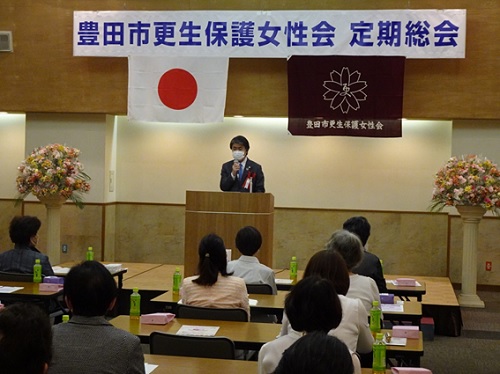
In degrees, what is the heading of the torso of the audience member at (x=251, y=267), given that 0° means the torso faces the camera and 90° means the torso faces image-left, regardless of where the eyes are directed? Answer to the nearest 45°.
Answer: approximately 180°

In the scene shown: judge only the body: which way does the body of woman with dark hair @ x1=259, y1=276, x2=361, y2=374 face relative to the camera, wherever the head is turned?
away from the camera

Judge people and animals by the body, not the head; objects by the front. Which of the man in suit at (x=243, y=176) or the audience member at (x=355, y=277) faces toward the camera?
the man in suit

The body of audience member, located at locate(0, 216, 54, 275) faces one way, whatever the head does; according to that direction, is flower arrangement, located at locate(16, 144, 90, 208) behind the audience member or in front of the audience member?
in front

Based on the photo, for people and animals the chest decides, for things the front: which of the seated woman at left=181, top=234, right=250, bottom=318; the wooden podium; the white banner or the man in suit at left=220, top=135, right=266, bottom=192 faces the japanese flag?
the seated woman

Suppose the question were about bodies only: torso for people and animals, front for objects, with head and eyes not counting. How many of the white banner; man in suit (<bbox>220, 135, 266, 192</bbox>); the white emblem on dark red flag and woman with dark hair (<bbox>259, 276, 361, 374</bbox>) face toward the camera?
3

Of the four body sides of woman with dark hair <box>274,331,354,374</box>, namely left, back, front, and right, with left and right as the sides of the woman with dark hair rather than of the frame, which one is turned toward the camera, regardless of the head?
back

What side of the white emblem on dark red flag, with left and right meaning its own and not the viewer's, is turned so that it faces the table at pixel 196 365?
front

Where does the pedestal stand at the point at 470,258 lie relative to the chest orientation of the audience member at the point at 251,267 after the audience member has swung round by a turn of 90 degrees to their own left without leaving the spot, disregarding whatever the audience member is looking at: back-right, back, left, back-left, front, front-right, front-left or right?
back-right

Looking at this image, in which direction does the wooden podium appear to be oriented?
toward the camera

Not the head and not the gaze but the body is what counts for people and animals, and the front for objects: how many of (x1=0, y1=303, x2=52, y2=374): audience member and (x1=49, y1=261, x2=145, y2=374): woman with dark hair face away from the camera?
2

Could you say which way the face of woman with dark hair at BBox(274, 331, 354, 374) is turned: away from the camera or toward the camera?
away from the camera

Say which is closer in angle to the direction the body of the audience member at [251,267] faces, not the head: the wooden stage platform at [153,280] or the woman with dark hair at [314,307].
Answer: the wooden stage platform

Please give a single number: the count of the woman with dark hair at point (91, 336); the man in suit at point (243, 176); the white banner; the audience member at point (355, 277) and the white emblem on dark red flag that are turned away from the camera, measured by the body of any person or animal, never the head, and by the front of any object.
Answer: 2

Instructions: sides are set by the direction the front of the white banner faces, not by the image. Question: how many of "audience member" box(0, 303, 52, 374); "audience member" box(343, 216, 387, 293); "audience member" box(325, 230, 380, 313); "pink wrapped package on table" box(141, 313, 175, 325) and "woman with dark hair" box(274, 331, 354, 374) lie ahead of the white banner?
5

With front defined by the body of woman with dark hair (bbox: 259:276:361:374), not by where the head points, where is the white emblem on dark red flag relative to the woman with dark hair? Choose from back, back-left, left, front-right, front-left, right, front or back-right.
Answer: front

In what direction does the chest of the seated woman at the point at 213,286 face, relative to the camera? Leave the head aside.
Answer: away from the camera

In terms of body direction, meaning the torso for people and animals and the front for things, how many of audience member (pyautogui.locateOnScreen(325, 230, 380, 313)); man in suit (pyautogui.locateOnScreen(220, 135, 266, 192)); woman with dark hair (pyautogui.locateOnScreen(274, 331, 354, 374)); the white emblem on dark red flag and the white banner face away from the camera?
2

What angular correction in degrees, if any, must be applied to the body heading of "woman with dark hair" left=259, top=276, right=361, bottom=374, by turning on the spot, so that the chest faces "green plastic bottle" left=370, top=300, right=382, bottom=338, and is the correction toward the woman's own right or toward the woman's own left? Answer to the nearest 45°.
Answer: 0° — they already face it

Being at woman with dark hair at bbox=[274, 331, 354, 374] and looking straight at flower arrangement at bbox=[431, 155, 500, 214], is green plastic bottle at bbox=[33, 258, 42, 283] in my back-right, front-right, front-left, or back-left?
front-left

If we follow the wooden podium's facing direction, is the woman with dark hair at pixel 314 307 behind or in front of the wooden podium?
in front

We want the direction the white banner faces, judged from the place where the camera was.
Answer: facing the viewer

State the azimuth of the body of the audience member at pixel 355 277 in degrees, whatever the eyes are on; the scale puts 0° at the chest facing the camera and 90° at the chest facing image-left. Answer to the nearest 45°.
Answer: approximately 180°
